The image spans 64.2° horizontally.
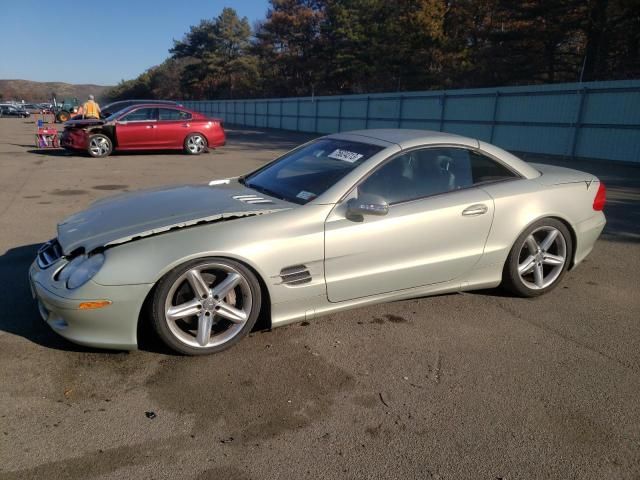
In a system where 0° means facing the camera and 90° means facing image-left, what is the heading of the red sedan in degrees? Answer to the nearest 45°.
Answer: approximately 90°

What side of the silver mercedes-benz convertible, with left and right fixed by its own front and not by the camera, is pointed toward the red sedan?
right

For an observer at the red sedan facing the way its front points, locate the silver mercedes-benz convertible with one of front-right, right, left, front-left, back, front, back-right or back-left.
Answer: left

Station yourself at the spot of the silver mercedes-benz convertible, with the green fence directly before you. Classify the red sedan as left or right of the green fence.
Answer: left

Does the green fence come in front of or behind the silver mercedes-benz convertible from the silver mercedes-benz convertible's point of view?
behind

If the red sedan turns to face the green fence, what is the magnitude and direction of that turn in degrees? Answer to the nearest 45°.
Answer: approximately 180°

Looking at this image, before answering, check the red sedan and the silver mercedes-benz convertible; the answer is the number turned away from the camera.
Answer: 0
